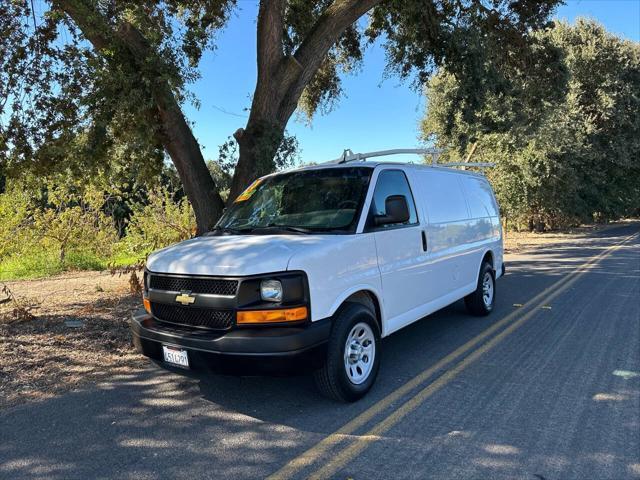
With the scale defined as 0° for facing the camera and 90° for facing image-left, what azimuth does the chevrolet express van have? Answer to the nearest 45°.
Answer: approximately 45°

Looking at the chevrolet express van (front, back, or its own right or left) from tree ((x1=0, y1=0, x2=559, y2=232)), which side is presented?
right

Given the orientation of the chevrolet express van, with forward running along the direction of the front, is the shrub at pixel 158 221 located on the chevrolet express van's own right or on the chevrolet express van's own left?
on the chevrolet express van's own right
